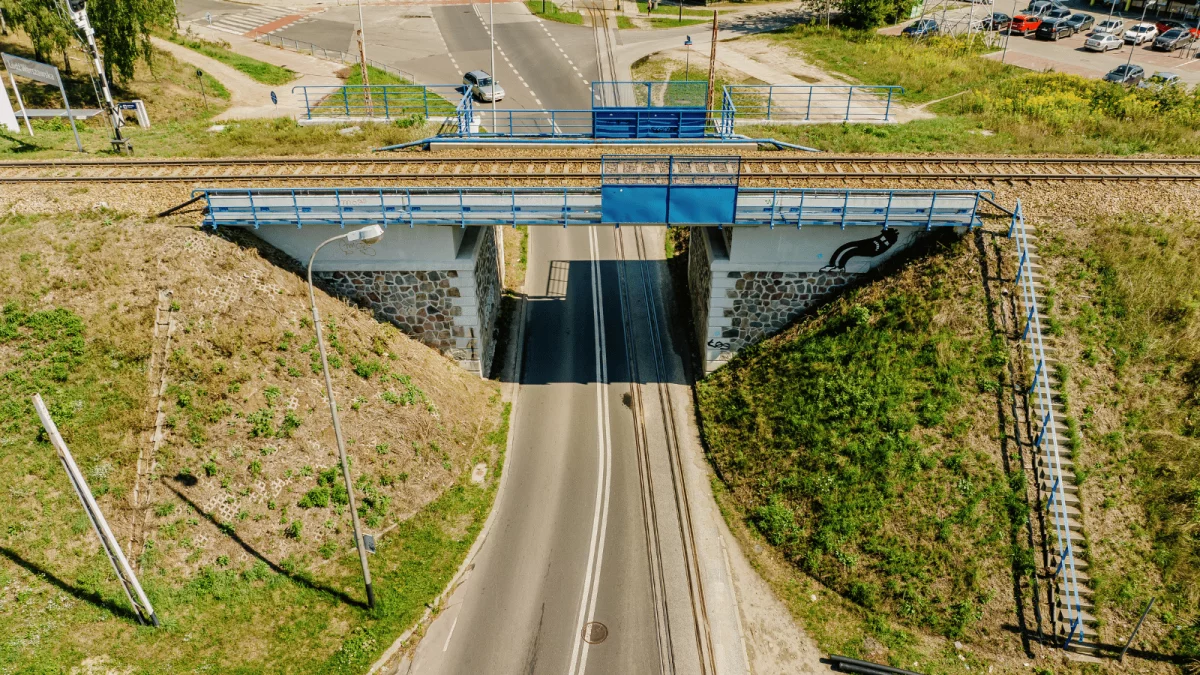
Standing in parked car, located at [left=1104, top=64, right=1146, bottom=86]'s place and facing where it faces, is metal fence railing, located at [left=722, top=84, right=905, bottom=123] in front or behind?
in front

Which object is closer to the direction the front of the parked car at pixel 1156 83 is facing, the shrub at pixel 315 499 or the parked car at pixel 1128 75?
the shrub

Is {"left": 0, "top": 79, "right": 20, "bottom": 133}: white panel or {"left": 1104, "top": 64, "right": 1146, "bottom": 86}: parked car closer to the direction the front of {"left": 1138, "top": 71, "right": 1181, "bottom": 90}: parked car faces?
the white panel

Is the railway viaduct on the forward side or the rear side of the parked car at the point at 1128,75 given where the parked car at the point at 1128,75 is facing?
on the forward side

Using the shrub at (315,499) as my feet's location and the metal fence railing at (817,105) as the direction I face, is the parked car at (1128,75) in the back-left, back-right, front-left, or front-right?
front-right

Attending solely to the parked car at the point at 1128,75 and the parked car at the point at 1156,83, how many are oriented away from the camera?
0

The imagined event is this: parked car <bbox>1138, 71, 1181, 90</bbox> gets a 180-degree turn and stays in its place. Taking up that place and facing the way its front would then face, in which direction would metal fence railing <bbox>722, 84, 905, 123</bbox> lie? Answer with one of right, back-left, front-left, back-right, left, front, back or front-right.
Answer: back

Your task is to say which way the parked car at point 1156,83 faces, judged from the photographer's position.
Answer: facing the viewer and to the left of the viewer

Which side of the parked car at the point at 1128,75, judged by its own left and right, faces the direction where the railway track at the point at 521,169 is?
front

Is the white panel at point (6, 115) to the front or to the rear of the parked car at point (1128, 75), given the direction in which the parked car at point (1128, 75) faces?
to the front

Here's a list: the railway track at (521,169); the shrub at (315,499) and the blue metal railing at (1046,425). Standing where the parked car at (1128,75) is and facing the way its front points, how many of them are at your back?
0

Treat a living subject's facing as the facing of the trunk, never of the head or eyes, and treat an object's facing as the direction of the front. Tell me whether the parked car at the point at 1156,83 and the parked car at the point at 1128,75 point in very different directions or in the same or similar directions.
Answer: same or similar directions

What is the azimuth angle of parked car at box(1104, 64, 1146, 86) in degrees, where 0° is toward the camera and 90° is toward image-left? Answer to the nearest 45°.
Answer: approximately 45°
